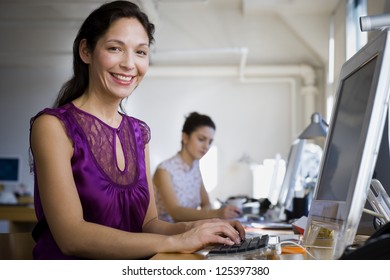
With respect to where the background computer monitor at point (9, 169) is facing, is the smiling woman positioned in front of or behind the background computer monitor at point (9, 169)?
in front

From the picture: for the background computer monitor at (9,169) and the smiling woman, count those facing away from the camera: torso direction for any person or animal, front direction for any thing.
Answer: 0

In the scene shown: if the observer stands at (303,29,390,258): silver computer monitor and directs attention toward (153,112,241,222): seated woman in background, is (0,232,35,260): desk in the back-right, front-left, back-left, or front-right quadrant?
front-left

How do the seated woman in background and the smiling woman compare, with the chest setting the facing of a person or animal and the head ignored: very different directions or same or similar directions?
same or similar directions

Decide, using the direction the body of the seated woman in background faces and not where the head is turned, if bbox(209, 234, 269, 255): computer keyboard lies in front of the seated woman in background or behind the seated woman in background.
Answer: in front

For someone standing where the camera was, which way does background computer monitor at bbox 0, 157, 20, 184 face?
facing the viewer

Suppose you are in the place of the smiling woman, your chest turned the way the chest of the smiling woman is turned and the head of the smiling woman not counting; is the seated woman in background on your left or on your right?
on your left

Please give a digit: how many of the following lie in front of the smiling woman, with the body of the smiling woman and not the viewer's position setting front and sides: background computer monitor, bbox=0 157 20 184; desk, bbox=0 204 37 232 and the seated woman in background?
0

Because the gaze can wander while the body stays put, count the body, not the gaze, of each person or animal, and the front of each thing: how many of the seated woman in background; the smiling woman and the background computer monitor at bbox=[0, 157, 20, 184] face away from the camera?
0

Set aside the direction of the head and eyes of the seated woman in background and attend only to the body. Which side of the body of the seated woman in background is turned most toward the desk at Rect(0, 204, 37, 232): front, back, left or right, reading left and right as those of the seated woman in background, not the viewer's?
back

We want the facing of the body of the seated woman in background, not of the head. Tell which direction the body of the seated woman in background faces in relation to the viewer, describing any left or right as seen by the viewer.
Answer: facing the viewer and to the right of the viewer
